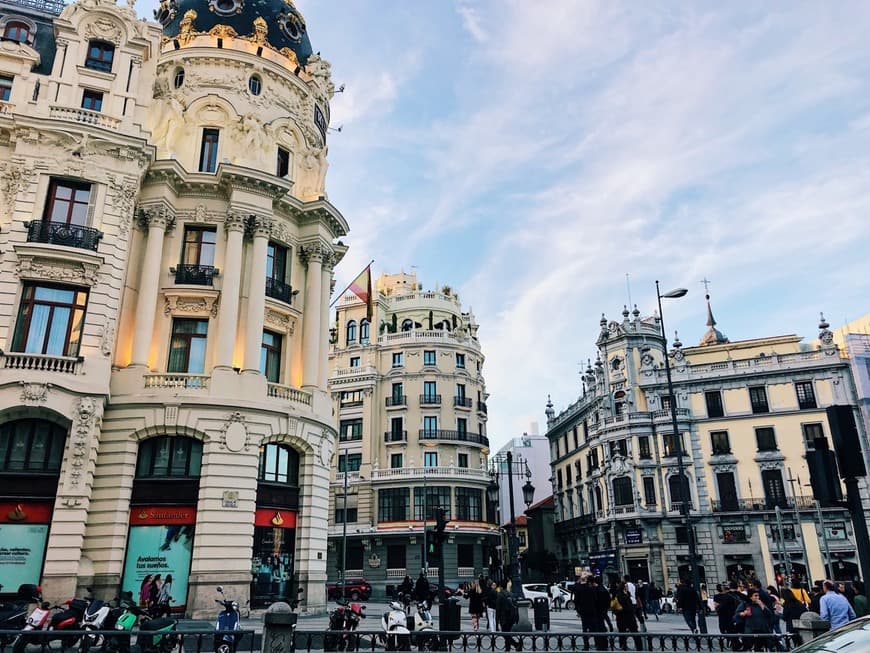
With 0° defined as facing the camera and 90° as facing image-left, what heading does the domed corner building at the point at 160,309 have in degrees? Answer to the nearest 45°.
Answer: approximately 315°

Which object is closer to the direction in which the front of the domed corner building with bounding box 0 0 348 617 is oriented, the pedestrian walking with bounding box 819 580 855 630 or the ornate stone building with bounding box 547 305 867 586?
the pedestrian walking

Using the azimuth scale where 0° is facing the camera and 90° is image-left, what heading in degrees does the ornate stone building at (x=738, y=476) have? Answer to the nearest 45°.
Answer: approximately 45°

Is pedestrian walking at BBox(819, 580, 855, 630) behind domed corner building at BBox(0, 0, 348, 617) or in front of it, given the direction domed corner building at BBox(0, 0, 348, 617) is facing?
in front

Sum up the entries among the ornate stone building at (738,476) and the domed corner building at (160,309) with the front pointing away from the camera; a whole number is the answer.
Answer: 0

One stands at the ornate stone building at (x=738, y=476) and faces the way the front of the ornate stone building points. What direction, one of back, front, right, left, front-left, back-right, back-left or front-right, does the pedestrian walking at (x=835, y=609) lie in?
front-left

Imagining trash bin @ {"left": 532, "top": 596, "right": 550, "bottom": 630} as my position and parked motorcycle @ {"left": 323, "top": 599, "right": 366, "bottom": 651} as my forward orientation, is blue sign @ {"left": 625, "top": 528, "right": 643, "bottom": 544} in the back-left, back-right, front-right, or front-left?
back-right
